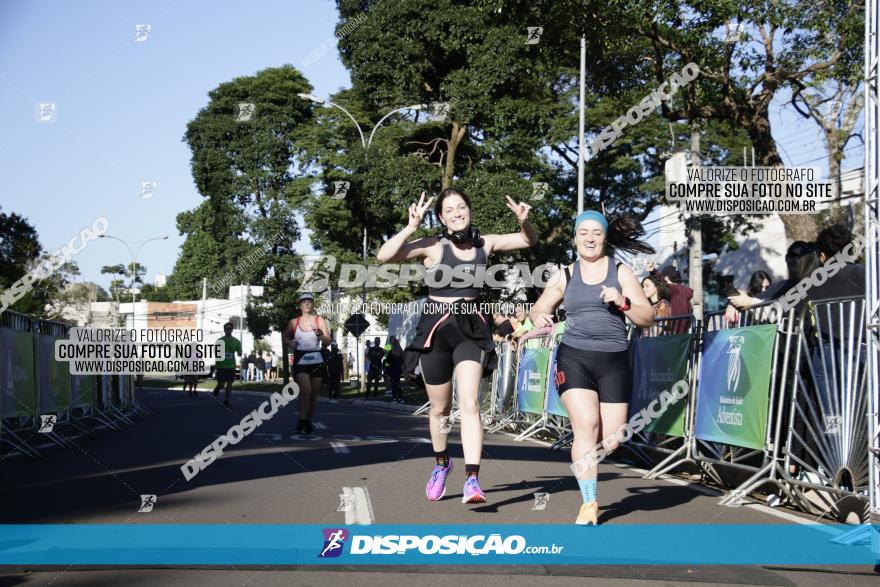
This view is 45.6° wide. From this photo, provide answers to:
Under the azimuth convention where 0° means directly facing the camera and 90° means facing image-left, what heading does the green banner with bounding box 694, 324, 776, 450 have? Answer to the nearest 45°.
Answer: approximately 45°

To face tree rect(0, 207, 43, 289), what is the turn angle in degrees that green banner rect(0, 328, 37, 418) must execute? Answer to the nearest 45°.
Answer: approximately 135° to its left

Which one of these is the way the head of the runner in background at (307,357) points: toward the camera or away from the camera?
toward the camera

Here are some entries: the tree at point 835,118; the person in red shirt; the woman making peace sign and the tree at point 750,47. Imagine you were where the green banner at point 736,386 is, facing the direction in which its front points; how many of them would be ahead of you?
1

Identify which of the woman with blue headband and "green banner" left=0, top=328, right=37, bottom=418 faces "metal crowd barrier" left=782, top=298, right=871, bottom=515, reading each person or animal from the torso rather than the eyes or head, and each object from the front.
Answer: the green banner

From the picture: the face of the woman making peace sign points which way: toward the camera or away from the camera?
toward the camera

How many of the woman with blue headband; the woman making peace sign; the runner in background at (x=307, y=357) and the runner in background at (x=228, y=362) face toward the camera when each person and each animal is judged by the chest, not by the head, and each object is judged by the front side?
4

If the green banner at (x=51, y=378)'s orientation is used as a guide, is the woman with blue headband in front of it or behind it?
in front

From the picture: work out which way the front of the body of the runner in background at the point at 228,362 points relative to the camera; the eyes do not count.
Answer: toward the camera

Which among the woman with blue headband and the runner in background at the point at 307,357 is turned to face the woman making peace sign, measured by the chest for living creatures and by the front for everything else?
the runner in background

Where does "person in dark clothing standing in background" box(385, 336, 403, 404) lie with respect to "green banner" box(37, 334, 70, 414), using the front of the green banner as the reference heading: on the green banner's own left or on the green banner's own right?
on the green banner's own left

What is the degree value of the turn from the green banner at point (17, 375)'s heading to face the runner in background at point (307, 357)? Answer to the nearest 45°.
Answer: approximately 45° to its left

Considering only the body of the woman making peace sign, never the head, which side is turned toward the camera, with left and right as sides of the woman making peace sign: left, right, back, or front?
front

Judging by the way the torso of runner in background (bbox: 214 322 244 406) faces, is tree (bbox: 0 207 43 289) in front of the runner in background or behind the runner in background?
behind

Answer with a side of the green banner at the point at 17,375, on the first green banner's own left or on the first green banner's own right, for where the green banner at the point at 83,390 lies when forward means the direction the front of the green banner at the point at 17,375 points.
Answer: on the first green banner's own left

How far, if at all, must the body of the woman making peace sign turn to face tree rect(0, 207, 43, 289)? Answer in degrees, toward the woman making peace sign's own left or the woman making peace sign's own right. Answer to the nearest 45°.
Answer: approximately 135° to the woman making peace sign's own right

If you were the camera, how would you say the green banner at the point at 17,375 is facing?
facing the viewer and to the right of the viewer

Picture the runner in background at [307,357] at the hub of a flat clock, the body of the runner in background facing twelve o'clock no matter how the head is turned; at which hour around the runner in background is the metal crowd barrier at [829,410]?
The metal crowd barrier is roughly at 11 o'clock from the runner in background.
